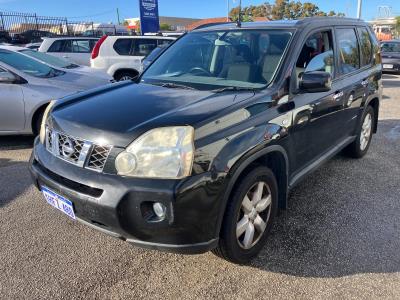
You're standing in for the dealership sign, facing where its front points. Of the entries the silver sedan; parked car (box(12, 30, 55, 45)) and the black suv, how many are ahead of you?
2

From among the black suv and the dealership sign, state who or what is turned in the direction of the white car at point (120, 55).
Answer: the dealership sign

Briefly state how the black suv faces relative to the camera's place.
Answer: facing the viewer and to the left of the viewer

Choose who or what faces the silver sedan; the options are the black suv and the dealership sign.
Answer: the dealership sign

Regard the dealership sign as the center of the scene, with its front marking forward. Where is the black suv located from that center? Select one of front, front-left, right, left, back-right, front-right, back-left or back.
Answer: front

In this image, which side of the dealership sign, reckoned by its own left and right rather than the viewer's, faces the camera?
front

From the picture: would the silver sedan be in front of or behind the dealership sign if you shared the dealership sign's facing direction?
in front

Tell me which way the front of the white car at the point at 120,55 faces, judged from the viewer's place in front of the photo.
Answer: facing to the right of the viewer

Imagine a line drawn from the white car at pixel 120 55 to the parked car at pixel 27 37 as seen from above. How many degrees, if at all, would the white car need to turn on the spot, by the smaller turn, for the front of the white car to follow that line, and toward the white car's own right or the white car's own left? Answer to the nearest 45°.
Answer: approximately 90° to the white car's own left

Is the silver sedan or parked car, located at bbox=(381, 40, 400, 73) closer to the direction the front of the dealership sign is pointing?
the silver sedan

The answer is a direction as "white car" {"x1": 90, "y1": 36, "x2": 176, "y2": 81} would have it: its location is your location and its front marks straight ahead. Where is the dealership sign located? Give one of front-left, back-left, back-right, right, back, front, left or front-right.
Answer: left

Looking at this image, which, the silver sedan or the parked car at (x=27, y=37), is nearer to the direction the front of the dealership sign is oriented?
the silver sedan

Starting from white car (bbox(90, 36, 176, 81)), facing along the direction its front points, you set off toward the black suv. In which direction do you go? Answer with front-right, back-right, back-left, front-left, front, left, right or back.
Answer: right
